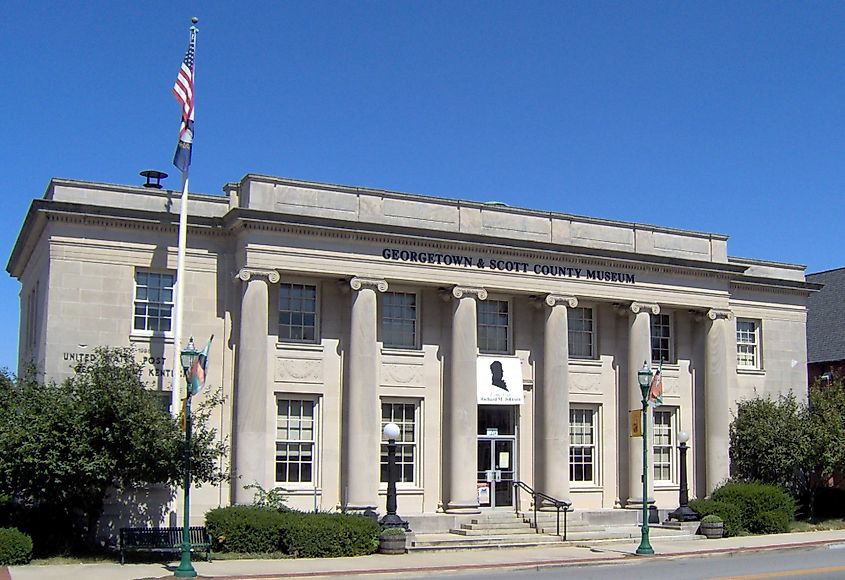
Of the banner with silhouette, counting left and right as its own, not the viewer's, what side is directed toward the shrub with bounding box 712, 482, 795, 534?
left

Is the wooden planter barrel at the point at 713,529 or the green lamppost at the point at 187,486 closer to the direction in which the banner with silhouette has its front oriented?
the green lamppost

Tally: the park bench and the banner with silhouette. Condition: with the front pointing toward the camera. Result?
2

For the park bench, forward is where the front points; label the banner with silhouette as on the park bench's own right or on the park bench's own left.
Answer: on the park bench's own left

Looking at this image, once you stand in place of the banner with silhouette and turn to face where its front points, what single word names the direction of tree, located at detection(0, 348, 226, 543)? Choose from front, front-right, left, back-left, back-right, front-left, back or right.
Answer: front-right

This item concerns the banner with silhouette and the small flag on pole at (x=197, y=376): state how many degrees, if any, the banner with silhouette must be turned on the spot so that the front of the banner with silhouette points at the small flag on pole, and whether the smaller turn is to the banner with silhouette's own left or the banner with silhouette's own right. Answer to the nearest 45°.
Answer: approximately 45° to the banner with silhouette's own right

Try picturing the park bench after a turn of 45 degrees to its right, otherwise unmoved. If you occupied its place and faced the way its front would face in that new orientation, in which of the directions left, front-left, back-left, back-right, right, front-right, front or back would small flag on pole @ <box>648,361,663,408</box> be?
back-left

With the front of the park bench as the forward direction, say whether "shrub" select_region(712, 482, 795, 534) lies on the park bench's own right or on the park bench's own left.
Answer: on the park bench's own left

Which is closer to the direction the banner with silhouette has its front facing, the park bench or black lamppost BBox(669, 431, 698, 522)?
the park bench

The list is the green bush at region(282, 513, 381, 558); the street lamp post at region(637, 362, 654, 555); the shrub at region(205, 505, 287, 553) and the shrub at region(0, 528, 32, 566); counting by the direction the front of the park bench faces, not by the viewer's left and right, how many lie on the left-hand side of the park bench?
3

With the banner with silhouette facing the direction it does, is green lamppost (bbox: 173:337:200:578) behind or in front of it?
in front
